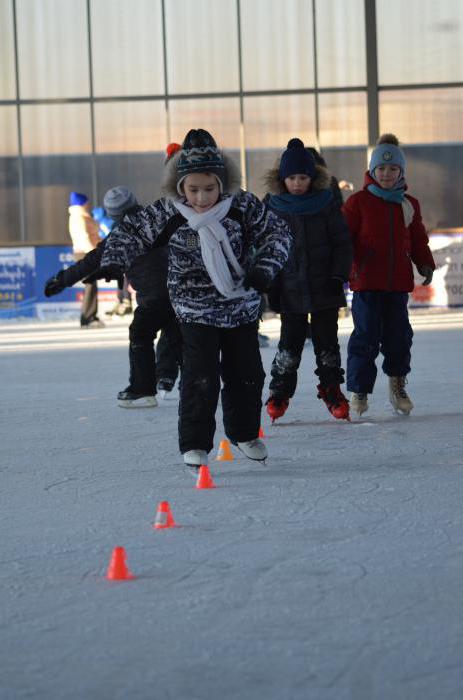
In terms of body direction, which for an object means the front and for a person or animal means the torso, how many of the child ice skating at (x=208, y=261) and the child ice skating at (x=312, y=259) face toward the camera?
2

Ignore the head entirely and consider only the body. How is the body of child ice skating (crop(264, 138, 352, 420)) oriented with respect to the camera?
toward the camera

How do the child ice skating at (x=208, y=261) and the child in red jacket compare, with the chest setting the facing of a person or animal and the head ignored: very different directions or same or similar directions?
same or similar directions

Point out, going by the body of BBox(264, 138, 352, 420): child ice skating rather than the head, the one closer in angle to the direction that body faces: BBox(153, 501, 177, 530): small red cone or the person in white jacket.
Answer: the small red cone

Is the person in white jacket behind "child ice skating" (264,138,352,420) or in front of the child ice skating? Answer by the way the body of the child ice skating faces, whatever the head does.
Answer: behind

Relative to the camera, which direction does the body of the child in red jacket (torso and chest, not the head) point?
toward the camera

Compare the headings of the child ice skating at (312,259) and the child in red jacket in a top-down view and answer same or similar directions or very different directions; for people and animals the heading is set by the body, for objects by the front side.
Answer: same or similar directions

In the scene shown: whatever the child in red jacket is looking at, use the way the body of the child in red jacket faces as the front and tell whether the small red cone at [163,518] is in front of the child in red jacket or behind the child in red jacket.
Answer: in front

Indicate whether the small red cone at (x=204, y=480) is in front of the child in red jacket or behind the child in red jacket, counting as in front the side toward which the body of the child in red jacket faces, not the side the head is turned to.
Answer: in front

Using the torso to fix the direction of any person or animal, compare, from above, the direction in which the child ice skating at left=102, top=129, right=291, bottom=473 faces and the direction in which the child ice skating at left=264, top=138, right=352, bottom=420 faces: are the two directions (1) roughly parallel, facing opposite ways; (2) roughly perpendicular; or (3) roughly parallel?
roughly parallel

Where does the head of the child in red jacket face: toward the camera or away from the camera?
toward the camera

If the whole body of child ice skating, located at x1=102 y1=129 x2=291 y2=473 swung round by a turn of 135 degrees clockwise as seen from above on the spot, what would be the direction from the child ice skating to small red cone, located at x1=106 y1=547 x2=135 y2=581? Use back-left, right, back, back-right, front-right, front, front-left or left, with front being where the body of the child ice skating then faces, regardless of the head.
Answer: back-left
